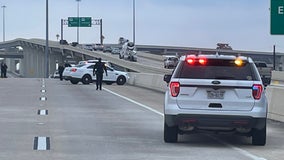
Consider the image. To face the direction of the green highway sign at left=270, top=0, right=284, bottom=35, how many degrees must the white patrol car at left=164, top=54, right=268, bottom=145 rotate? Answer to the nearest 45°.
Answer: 0° — it already faces it

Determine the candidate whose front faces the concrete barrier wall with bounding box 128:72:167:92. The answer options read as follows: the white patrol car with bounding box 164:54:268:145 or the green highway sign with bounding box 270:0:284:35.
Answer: the white patrol car

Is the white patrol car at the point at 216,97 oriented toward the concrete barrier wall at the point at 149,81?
yes

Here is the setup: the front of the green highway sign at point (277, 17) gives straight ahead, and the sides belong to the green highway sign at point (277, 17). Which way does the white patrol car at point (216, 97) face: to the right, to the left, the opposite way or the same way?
the opposite way

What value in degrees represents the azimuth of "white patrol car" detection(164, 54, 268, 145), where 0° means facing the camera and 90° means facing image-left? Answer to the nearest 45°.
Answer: approximately 180°

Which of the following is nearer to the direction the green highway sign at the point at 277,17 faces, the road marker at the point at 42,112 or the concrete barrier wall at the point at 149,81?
the road marker

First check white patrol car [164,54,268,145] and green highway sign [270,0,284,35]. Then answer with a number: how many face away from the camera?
1

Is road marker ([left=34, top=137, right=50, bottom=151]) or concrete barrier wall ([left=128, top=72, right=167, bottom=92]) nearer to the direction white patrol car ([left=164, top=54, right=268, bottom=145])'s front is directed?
the concrete barrier wall

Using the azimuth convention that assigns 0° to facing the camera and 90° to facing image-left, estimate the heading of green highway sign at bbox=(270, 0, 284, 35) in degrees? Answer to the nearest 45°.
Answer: approximately 0°

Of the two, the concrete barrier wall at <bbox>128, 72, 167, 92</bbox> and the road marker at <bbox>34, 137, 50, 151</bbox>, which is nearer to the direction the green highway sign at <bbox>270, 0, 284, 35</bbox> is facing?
the road marker
